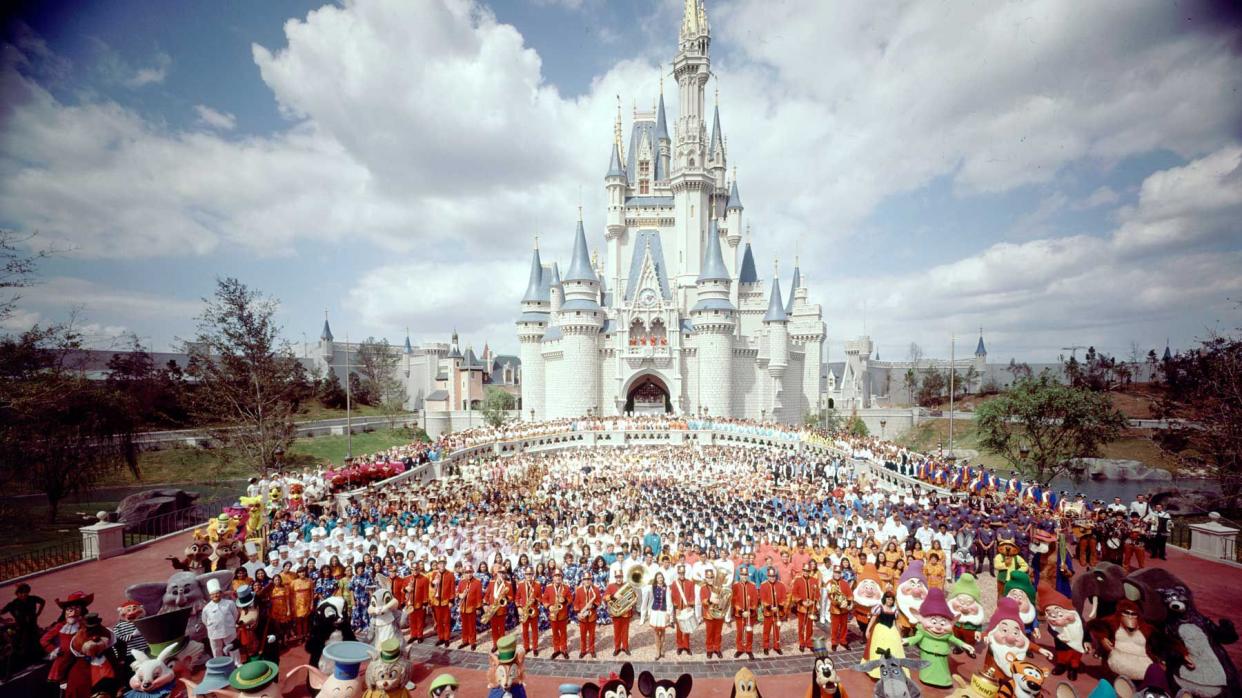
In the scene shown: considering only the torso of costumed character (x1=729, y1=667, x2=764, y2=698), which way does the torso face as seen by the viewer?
toward the camera

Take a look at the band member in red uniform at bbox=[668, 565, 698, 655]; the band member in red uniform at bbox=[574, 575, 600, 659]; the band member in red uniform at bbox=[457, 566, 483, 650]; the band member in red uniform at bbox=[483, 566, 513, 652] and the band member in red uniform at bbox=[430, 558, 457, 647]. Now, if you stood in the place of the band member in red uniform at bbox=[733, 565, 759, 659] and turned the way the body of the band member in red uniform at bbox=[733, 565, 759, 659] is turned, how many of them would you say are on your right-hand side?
5

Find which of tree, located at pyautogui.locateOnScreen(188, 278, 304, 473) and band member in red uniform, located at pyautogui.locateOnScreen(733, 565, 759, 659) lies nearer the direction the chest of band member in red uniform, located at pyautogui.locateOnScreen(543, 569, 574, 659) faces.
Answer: the band member in red uniform

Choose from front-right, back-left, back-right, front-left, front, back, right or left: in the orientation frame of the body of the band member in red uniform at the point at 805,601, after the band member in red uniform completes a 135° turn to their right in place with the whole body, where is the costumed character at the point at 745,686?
back-left

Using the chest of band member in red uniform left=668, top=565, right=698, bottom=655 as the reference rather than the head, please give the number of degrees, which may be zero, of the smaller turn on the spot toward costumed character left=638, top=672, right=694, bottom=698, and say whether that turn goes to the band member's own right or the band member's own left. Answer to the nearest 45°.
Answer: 0° — they already face them

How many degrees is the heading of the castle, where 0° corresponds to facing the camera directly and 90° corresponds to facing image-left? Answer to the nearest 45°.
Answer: approximately 0°

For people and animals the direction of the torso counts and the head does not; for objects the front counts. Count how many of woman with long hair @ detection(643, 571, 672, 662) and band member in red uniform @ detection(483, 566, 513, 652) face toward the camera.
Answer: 2

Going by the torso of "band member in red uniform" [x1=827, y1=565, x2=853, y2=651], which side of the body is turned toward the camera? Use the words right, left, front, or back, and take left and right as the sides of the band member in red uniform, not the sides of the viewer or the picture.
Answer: front

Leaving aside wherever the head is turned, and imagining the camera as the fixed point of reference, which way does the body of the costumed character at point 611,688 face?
toward the camera

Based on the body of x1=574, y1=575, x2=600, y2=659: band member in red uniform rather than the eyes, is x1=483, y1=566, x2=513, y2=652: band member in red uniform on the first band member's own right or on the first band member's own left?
on the first band member's own right

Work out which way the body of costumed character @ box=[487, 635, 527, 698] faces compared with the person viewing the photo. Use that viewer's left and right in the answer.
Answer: facing the viewer

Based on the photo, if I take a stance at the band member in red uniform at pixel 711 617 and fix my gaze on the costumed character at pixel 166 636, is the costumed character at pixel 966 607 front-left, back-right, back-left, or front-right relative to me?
back-left

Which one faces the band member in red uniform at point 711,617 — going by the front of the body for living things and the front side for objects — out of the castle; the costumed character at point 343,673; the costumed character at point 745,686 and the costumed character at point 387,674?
the castle

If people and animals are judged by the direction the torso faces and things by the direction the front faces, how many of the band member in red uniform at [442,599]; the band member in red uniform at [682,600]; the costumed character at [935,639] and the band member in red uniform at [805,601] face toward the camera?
4

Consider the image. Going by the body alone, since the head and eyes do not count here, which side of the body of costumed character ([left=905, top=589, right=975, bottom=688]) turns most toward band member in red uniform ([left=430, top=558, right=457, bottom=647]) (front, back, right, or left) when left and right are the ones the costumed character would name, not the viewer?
right

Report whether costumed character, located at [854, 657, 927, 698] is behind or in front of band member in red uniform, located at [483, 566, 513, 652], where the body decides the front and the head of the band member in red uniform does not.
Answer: in front
